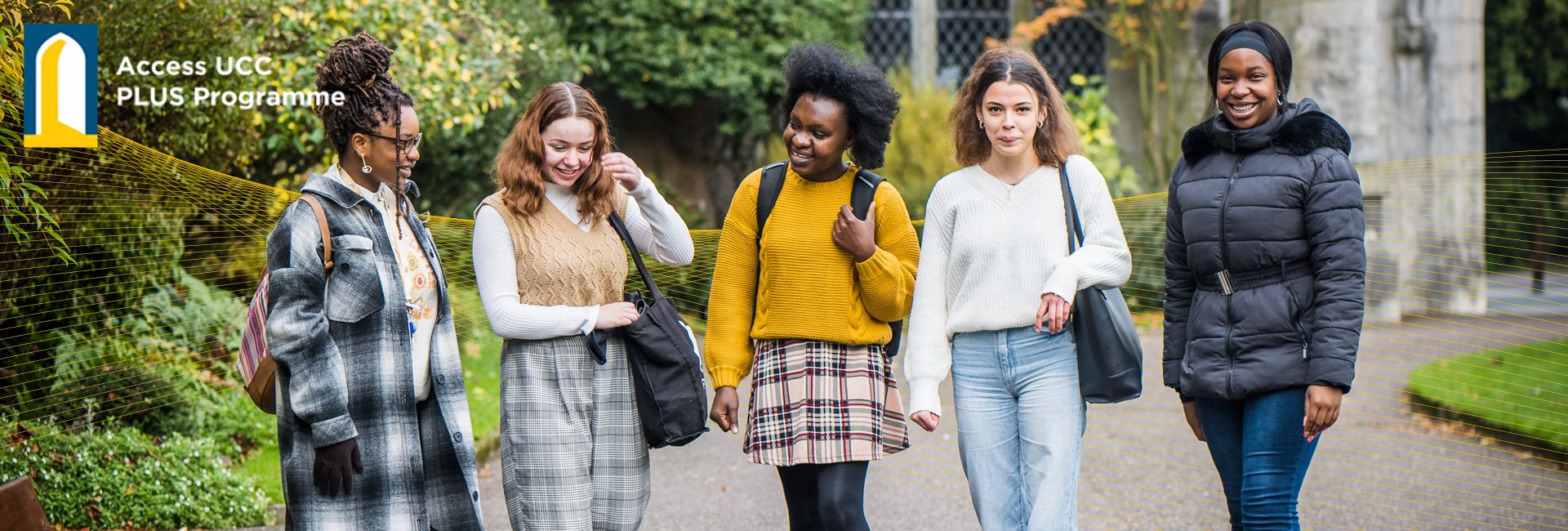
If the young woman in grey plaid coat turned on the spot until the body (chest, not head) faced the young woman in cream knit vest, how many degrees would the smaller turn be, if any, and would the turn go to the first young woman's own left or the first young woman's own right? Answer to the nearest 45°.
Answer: approximately 45° to the first young woman's own left

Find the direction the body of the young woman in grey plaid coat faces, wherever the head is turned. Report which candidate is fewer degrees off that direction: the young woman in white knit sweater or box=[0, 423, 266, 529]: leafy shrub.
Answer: the young woman in white knit sweater

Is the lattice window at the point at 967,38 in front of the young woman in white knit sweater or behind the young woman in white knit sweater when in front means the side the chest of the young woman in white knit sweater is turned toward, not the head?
behind

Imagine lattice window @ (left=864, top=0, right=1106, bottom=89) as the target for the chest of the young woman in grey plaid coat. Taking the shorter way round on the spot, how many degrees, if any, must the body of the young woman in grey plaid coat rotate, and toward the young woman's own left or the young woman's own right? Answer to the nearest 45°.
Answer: approximately 90° to the young woman's own left

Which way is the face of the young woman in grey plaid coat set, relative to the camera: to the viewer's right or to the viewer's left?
to the viewer's right

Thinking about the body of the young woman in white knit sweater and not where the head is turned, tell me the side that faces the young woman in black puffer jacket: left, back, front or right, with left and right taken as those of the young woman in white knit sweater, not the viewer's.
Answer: left

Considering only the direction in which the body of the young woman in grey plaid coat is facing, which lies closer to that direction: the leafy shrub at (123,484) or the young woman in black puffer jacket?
the young woman in black puffer jacket
